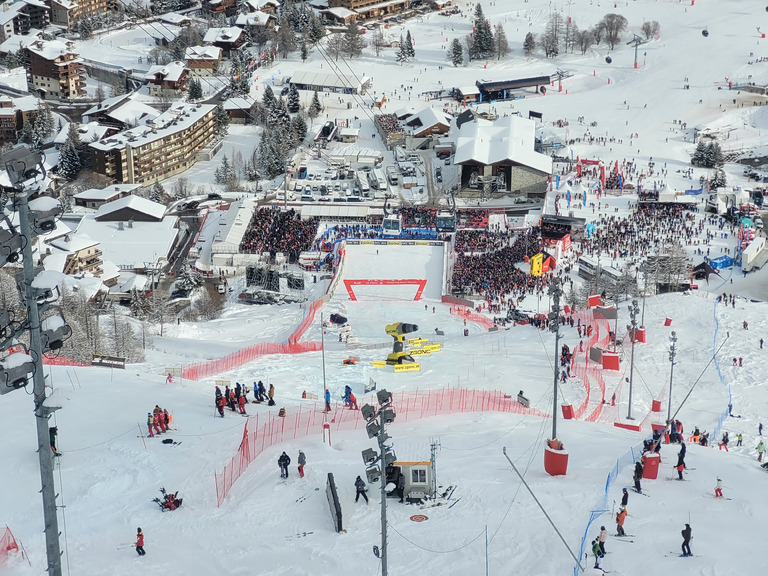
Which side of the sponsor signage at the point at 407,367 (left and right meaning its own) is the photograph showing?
front

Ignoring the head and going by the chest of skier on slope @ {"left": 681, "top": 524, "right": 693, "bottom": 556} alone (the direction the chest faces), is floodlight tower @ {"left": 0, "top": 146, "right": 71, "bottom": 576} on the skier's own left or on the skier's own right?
on the skier's own left

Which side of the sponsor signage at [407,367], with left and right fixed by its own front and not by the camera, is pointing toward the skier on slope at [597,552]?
front

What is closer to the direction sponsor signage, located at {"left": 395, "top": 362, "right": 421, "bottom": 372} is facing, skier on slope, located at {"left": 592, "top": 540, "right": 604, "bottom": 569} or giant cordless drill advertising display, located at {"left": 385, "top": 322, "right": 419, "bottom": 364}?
the skier on slope

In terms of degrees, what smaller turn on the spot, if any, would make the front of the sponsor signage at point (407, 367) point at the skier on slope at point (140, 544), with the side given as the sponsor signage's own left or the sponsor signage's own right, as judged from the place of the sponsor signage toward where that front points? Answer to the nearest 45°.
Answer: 0° — it already faces them

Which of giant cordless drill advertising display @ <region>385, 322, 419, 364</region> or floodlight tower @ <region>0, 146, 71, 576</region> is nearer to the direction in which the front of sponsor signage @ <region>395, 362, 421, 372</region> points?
the floodlight tower

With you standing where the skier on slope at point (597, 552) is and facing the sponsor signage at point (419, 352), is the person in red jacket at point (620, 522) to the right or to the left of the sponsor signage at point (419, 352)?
right

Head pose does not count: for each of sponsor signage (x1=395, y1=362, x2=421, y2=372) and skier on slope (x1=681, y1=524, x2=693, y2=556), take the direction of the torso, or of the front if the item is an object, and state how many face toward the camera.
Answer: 1

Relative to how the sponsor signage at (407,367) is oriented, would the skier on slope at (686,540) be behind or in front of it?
in front

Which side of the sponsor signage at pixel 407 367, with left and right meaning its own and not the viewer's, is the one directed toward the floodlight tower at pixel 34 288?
front

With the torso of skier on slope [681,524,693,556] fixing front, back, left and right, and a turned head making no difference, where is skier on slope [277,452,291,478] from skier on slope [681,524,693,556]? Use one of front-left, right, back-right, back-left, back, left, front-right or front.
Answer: front
